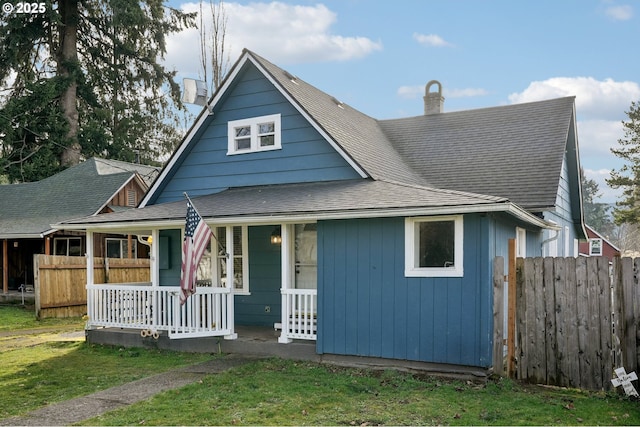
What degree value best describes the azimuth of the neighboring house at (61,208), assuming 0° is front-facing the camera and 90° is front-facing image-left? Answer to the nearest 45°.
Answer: approximately 0°

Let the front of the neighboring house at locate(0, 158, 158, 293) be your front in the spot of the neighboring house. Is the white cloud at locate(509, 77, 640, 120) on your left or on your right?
on your left

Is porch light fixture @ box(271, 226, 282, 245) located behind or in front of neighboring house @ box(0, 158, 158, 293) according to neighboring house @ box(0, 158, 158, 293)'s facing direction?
in front

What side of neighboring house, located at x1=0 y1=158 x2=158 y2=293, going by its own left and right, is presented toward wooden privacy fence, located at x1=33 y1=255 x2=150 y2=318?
front
